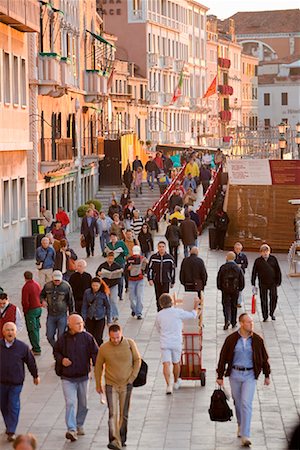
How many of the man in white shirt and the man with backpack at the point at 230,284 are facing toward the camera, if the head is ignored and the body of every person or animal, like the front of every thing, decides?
0

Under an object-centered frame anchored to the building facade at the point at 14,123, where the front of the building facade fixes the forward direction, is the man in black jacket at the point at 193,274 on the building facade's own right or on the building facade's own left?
on the building facade's own right

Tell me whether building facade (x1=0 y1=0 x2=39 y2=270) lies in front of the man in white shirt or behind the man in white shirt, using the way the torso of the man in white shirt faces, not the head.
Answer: in front

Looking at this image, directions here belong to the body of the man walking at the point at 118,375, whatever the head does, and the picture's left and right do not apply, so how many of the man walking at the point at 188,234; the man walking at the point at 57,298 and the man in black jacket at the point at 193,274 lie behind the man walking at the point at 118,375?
3

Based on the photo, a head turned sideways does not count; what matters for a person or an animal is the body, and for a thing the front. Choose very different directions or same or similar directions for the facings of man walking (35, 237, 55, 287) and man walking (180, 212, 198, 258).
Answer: very different directions

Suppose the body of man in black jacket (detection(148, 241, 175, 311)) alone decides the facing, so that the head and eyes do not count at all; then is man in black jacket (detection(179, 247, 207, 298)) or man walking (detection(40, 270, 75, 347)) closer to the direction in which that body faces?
the man walking

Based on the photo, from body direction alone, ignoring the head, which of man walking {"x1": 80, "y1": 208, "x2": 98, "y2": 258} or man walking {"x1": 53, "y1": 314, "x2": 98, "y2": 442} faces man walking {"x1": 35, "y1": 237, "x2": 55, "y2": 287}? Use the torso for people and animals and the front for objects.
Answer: man walking {"x1": 80, "y1": 208, "x2": 98, "y2": 258}

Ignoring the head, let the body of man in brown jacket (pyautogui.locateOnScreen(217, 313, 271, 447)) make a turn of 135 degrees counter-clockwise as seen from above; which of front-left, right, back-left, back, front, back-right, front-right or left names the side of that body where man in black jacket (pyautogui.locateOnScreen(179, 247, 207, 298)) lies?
front-left

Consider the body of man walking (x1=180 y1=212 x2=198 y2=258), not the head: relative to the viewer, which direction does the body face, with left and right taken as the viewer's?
facing away from the viewer

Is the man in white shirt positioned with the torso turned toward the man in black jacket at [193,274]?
yes

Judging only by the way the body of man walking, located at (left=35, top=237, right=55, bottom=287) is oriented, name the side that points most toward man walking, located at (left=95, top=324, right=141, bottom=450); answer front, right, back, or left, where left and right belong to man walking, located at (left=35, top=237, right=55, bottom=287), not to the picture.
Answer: front

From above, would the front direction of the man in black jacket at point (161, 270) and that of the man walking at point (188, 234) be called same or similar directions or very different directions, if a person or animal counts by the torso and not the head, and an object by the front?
very different directions
